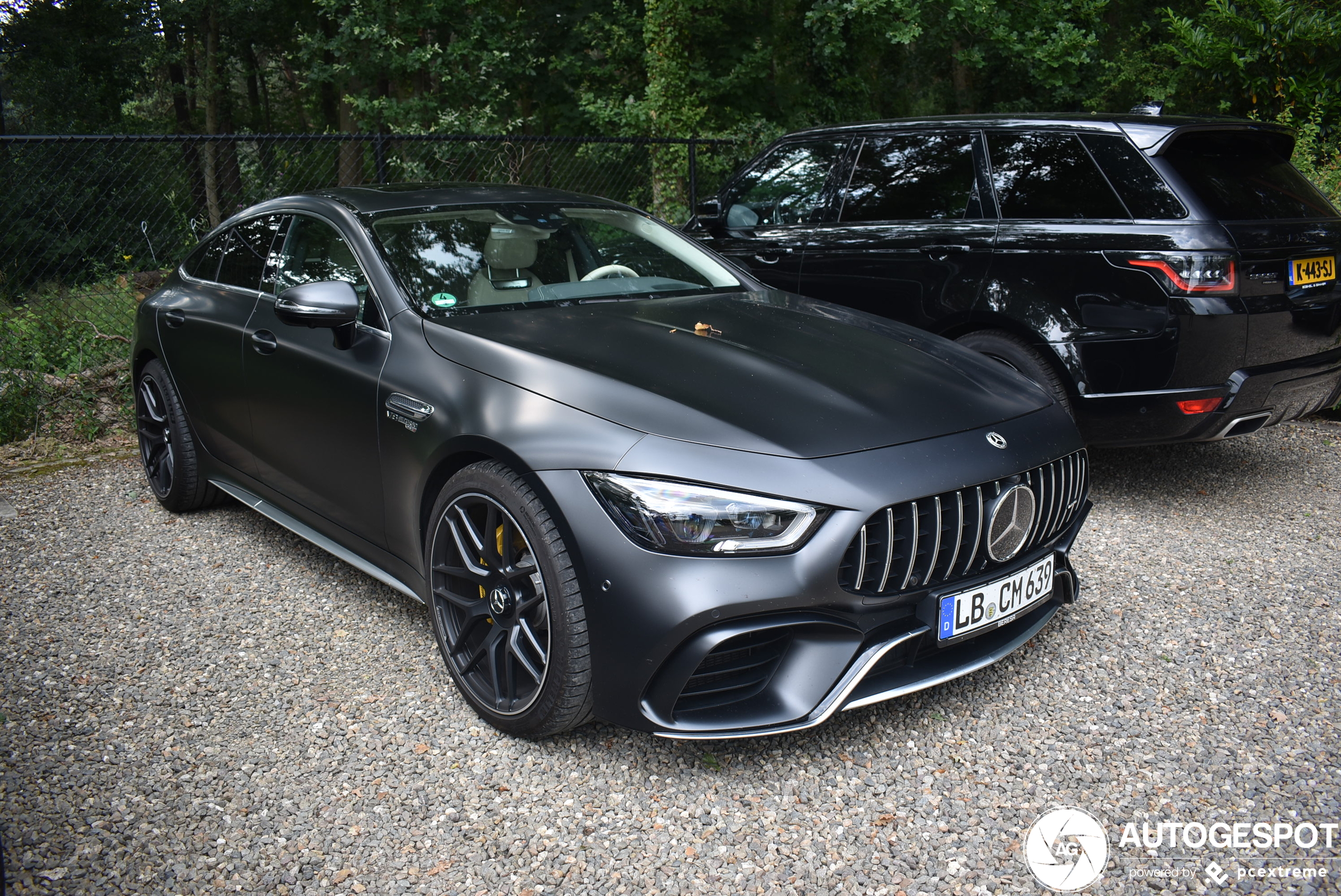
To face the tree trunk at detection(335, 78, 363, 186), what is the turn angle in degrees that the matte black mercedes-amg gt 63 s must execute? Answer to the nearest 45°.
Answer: approximately 135° to its left

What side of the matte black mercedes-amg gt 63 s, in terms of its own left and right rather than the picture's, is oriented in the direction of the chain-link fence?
back

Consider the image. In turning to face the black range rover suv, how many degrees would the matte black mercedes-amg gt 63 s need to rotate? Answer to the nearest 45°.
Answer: approximately 90° to its left

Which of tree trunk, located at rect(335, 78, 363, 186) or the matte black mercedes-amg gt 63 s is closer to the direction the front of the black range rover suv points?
the tree trunk

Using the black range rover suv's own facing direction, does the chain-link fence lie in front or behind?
in front

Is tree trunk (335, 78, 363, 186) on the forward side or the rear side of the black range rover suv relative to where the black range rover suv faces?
on the forward side

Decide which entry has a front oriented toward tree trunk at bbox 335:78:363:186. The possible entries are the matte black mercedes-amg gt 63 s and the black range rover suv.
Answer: the black range rover suv

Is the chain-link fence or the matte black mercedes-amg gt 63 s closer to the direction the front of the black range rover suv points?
the chain-link fence

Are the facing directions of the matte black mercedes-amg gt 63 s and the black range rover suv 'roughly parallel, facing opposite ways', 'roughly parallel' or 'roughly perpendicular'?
roughly parallel, facing opposite ways

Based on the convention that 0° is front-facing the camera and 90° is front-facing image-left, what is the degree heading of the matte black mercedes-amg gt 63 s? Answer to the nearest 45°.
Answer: approximately 315°

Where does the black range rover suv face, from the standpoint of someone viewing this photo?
facing away from the viewer and to the left of the viewer
